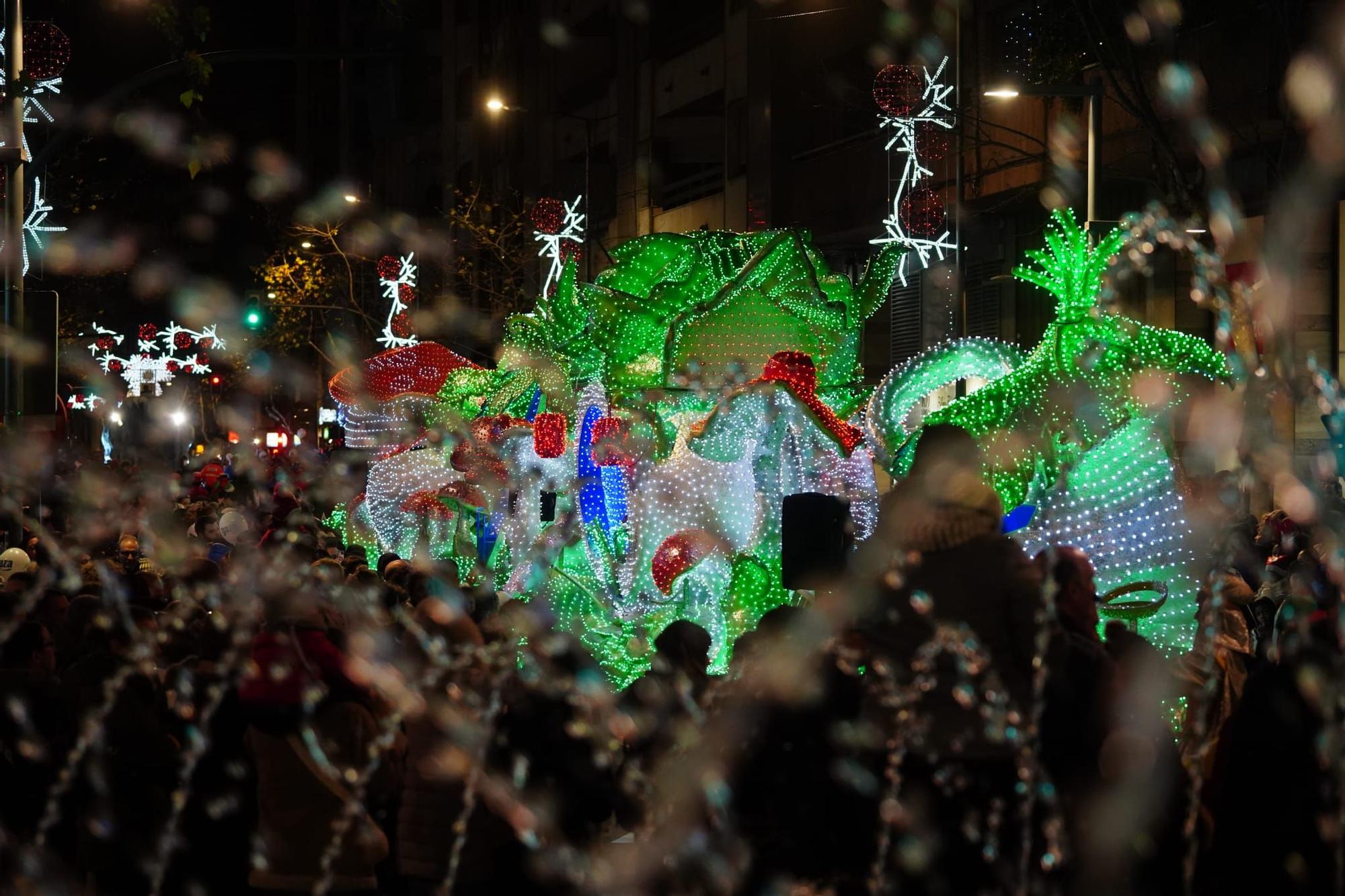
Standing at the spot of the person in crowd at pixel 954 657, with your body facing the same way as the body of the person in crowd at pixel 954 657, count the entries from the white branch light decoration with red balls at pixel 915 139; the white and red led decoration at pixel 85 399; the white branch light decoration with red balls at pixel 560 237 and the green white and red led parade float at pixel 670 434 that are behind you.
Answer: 0

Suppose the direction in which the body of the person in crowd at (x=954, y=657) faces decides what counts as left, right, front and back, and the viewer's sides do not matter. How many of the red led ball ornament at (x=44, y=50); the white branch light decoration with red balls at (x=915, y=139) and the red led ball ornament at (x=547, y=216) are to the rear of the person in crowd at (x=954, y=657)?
0

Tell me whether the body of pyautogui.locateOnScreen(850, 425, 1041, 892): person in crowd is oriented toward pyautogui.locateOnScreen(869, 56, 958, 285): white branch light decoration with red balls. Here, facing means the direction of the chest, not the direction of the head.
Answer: yes

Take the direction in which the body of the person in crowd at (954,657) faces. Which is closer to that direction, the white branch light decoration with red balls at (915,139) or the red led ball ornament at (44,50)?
the white branch light decoration with red balls

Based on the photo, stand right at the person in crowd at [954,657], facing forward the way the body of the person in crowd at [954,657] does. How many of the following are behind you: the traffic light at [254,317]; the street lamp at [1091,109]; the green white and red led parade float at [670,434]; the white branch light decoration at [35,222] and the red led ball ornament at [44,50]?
0

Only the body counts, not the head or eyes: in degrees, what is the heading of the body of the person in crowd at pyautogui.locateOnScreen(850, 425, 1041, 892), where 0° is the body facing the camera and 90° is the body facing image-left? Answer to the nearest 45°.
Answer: approximately 180°

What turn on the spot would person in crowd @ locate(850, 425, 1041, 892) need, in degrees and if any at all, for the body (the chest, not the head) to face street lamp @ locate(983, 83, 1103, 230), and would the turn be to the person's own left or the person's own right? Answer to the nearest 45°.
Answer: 0° — they already face it

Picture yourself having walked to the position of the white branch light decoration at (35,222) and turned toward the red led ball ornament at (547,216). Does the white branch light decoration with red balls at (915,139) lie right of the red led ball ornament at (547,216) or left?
right

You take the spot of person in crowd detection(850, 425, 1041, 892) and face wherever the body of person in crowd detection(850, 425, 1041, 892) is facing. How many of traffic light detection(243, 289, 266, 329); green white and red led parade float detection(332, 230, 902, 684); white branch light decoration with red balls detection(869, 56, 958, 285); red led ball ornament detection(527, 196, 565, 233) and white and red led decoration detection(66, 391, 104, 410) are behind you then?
0

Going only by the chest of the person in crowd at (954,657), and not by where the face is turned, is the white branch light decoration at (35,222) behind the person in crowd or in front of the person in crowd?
in front

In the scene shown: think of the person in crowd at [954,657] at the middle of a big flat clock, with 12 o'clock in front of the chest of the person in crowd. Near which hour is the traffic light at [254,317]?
The traffic light is roughly at 11 o'clock from the person in crowd.

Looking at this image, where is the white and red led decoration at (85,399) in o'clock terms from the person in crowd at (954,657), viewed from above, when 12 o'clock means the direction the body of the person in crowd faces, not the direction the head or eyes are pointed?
The white and red led decoration is roughly at 11 o'clock from the person in crowd.

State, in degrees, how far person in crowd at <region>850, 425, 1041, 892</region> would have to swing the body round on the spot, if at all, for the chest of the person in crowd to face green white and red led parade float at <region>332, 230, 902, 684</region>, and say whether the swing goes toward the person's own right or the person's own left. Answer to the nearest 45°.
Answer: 0° — they already face it

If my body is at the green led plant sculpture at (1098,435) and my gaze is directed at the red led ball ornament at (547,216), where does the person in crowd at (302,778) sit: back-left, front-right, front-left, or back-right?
back-left

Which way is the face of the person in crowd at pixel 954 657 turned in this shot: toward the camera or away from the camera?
away from the camera
